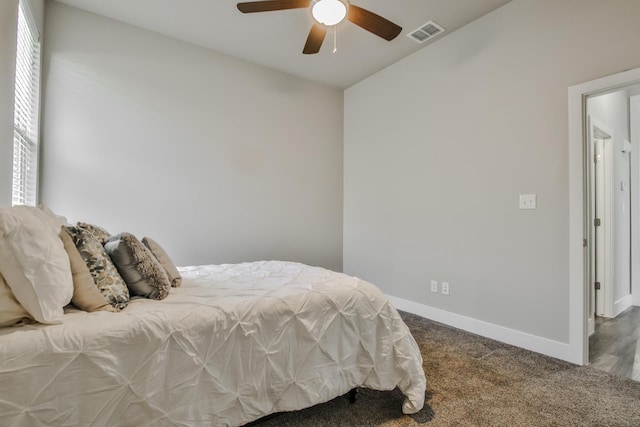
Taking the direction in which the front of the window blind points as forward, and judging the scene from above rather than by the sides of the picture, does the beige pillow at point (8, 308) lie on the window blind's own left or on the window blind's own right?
on the window blind's own right

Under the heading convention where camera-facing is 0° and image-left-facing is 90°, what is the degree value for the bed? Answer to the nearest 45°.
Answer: approximately 270°

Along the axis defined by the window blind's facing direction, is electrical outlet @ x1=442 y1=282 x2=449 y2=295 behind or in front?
in front

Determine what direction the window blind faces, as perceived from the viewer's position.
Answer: facing to the right of the viewer

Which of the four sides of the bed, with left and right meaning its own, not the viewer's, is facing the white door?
front

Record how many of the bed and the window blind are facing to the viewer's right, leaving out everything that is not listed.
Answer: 2
